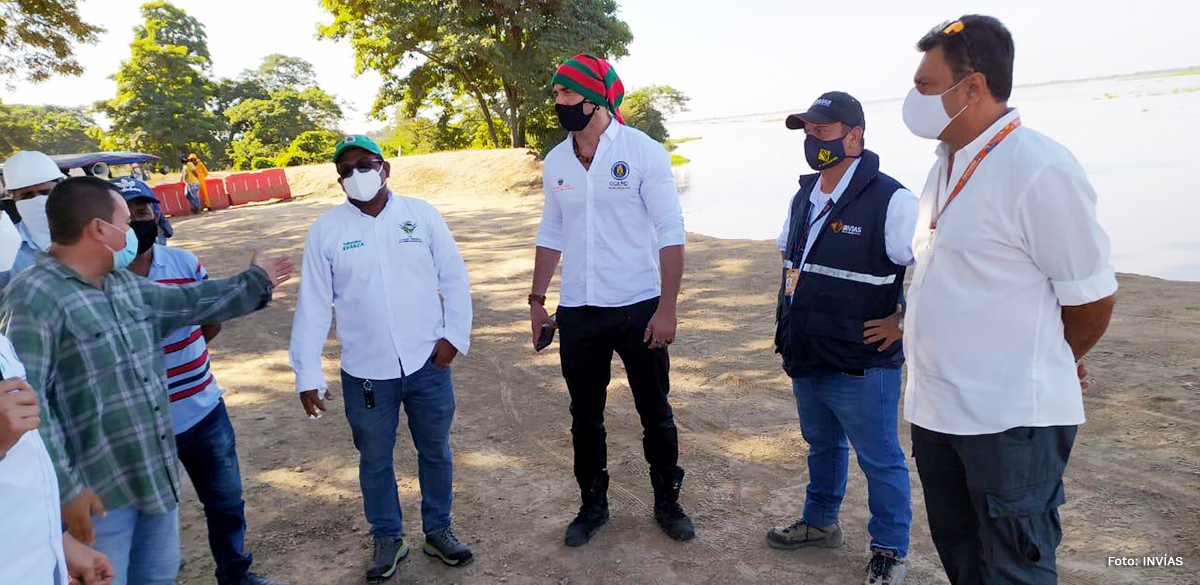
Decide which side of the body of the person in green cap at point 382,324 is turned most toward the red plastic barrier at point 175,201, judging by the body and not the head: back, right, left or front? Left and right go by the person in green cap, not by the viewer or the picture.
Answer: back

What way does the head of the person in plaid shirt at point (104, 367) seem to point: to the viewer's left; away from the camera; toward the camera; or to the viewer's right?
to the viewer's right

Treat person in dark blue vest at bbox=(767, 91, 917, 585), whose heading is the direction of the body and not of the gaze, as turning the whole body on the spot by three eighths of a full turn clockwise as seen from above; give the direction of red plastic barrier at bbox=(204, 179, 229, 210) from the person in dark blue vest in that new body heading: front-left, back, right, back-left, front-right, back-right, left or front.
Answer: front-left

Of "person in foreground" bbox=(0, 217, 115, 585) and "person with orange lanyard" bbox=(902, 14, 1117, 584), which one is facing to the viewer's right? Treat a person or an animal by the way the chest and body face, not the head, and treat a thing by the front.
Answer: "person in foreground" bbox=(0, 217, 115, 585)

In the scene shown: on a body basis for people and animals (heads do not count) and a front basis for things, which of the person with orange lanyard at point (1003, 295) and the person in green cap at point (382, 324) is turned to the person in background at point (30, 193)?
the person with orange lanyard at point (1003, 295)

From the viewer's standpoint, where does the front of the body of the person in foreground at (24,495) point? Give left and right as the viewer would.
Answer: facing to the right of the viewer

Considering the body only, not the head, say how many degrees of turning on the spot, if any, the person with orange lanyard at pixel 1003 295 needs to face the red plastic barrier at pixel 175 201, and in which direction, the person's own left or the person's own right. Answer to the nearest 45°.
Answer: approximately 45° to the person's own right

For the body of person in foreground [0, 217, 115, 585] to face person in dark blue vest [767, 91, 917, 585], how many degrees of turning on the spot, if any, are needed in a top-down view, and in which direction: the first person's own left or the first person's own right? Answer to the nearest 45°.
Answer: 0° — they already face them

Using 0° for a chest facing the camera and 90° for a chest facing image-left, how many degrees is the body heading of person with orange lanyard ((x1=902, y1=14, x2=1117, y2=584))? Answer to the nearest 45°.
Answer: approximately 90°

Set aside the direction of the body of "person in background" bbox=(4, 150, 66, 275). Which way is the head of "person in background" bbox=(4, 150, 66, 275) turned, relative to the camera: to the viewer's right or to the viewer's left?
to the viewer's right

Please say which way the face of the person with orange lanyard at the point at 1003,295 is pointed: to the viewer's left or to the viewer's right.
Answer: to the viewer's left

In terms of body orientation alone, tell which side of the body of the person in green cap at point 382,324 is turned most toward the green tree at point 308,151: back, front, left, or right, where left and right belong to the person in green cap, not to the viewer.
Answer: back
